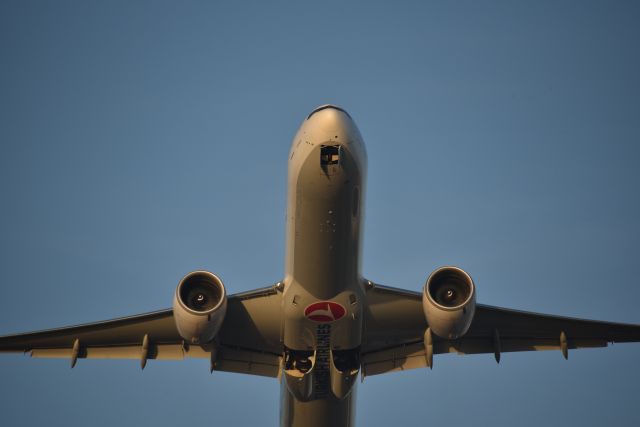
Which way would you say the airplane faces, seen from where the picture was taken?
facing the viewer
